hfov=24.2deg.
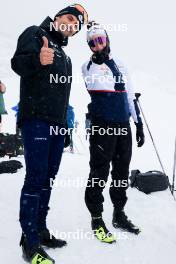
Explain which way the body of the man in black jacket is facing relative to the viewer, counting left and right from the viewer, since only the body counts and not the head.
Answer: facing the viewer and to the right of the viewer

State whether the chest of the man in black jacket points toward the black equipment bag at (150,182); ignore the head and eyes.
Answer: no
